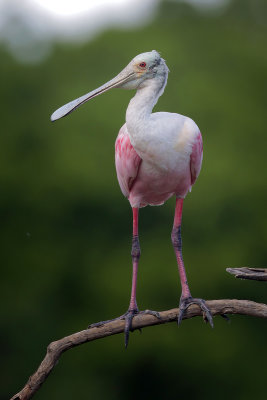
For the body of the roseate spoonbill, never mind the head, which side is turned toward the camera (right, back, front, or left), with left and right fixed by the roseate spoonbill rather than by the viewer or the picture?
front
